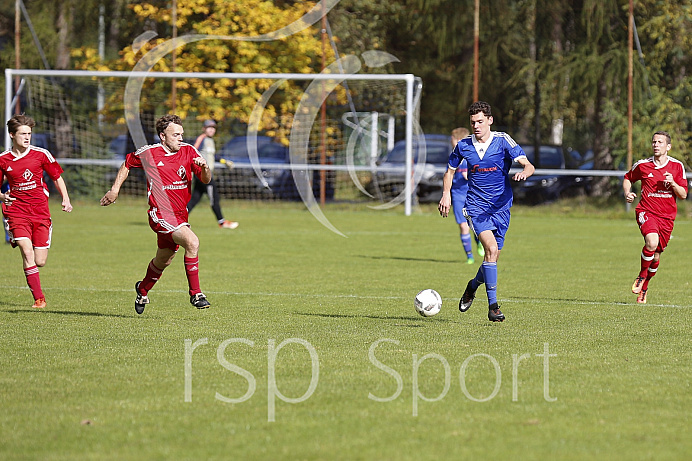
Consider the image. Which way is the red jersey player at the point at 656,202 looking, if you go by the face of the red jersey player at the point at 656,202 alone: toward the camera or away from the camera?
toward the camera

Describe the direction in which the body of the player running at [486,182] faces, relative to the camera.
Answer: toward the camera

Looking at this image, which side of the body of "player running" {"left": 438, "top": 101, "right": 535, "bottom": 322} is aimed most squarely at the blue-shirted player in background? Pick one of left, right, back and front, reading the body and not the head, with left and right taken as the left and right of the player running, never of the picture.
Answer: back

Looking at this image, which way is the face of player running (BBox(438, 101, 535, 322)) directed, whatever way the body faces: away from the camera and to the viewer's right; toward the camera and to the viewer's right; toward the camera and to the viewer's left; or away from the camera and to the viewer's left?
toward the camera and to the viewer's left

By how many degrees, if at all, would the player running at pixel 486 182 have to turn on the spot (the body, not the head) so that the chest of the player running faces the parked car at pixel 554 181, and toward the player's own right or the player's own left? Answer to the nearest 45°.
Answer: approximately 180°

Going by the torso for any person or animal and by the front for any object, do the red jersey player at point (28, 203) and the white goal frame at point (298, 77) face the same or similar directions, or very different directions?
same or similar directions

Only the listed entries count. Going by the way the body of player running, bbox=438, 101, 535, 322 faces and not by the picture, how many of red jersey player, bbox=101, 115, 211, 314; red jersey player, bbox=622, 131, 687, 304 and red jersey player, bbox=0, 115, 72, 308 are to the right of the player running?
2

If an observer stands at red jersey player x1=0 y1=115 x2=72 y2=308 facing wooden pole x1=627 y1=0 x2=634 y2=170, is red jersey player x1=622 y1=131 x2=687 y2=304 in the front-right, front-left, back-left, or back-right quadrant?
front-right

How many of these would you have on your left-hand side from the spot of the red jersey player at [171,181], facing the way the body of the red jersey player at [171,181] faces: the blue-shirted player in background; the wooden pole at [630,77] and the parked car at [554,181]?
3

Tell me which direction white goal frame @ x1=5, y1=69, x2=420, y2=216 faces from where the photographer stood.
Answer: facing the viewer

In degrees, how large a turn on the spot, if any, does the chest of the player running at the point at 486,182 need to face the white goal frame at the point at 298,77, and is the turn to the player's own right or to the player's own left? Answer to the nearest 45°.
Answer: approximately 180°

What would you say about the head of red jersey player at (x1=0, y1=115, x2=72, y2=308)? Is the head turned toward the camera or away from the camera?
toward the camera

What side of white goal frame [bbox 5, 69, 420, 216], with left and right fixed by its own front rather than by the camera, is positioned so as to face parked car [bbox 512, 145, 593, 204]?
left

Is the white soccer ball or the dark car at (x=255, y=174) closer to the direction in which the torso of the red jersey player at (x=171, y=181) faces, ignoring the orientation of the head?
the white soccer ball
